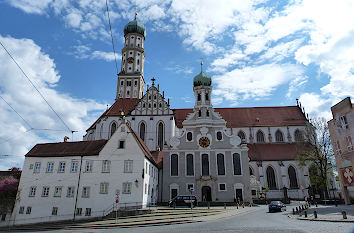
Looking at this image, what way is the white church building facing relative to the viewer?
toward the camera

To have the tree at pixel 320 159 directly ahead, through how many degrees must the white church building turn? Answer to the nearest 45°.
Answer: approximately 90° to its left
